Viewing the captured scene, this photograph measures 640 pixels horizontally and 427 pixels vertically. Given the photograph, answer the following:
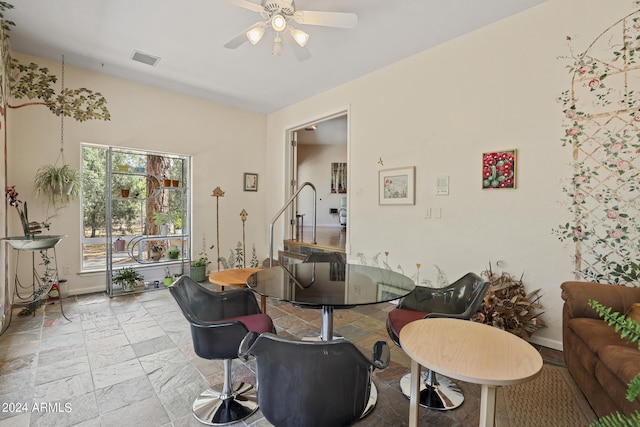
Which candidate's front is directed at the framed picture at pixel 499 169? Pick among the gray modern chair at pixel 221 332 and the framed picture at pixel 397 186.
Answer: the gray modern chair

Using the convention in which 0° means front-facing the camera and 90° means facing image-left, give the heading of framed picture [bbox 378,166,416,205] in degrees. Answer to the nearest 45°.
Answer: approximately 45°

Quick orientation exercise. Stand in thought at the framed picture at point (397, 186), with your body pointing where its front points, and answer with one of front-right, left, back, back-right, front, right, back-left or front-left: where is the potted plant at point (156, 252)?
front-right

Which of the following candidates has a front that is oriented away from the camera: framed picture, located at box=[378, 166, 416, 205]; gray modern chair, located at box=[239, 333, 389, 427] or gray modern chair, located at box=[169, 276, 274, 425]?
gray modern chair, located at box=[239, 333, 389, 427]

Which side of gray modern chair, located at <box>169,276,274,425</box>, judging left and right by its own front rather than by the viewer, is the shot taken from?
right

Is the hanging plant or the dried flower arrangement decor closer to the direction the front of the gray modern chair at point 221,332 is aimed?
the dried flower arrangement decor

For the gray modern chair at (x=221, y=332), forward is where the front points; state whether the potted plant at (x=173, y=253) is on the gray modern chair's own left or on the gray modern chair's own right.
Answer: on the gray modern chair's own left

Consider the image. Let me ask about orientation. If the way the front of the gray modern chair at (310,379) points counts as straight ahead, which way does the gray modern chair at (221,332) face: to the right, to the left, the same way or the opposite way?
to the right

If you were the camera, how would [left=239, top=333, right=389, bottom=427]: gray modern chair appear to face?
facing away from the viewer

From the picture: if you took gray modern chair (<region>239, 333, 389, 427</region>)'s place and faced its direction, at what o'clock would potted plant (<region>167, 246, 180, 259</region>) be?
The potted plant is roughly at 11 o'clock from the gray modern chair.

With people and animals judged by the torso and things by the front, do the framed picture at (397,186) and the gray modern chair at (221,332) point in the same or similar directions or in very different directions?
very different directions

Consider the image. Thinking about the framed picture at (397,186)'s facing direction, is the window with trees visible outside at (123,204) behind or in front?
in front

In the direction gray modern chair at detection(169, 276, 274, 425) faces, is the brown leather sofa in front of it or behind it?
in front

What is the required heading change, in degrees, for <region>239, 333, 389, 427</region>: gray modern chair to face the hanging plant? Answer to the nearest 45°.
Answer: approximately 45° to its left

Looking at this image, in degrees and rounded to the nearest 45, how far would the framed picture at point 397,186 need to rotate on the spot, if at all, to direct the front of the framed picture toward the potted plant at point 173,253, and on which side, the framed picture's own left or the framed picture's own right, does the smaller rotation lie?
approximately 45° to the framed picture's own right

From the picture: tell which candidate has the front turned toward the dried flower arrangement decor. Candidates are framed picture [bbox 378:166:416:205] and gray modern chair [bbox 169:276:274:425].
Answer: the gray modern chair

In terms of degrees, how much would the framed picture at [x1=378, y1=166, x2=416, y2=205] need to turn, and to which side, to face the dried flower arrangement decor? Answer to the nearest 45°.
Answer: approximately 90° to its left
